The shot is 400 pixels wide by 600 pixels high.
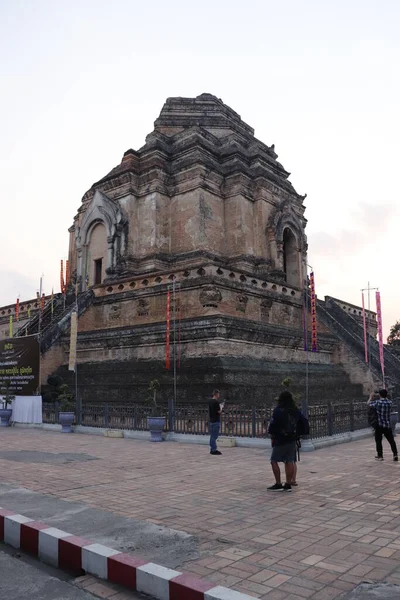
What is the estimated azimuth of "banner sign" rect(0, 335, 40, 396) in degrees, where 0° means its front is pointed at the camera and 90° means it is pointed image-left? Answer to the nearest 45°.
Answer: approximately 0°

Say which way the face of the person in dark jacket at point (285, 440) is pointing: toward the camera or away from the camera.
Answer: away from the camera

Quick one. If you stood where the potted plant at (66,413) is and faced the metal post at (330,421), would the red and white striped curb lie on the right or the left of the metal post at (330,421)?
right

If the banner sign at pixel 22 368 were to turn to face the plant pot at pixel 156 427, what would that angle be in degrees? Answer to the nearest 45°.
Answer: approximately 45° to its left
